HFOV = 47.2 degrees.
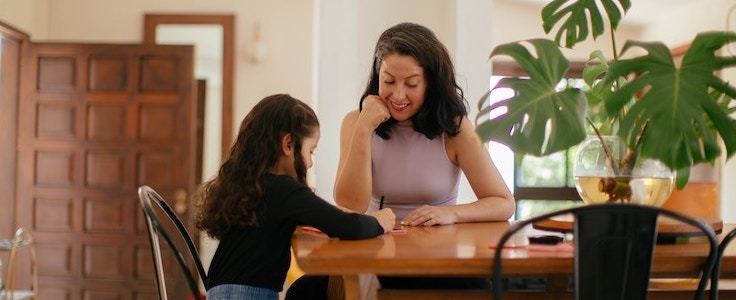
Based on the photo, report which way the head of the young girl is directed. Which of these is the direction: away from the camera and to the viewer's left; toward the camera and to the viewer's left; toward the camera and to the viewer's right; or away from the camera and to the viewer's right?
away from the camera and to the viewer's right

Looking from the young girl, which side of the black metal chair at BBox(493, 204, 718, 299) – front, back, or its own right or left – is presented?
left

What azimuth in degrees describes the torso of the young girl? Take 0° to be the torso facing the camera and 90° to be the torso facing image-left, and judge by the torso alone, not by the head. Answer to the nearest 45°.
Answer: approximately 225°

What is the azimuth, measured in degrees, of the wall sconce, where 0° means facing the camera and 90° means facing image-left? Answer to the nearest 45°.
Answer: approximately 0°

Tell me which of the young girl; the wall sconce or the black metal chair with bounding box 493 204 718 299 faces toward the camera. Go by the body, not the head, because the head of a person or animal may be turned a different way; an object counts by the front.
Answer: the wall sconce

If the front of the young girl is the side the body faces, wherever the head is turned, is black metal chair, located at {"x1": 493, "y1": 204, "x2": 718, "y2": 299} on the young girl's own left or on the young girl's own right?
on the young girl's own right

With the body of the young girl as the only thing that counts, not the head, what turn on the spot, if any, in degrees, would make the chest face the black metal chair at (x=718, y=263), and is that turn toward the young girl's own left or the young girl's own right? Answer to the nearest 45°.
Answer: approximately 90° to the young girl's own right

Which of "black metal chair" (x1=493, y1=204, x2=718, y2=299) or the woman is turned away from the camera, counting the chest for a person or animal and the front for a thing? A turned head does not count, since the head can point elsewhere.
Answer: the black metal chair

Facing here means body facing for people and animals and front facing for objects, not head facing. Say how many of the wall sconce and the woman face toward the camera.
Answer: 2

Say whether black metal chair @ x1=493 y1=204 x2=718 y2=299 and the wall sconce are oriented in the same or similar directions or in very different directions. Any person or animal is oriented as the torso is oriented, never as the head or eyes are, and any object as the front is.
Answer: very different directions

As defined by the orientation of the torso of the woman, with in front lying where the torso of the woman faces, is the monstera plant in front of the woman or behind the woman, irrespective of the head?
in front

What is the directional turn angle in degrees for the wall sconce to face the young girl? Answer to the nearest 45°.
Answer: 0° — it already faces them

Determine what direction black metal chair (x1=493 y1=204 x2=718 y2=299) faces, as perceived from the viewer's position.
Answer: facing away from the viewer
